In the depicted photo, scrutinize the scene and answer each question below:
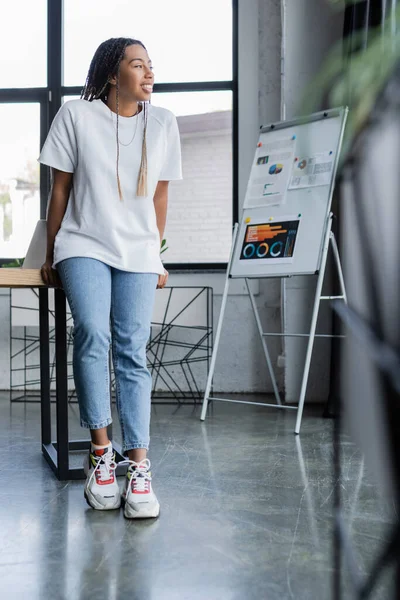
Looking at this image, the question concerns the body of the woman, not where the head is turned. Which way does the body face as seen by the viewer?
toward the camera

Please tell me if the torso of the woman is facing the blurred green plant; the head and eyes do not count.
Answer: yes
